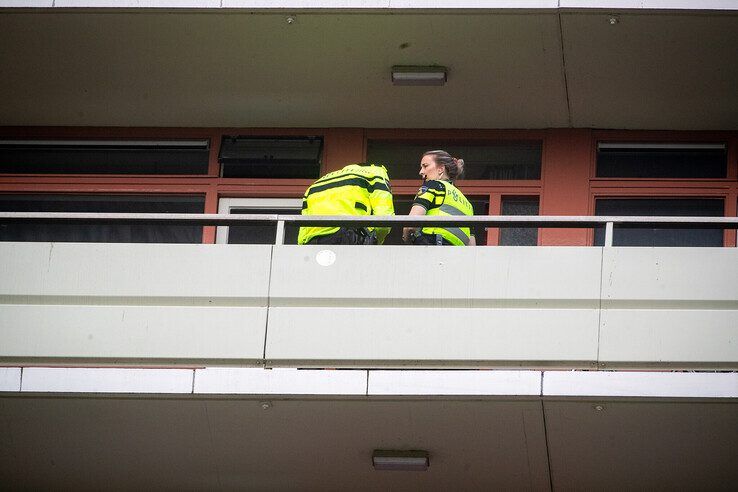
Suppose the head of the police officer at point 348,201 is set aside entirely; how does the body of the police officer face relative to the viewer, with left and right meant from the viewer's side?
facing away from the viewer and to the right of the viewer

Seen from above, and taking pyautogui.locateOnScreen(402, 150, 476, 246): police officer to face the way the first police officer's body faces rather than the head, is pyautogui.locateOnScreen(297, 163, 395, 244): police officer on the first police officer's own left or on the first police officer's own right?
on the first police officer's own left

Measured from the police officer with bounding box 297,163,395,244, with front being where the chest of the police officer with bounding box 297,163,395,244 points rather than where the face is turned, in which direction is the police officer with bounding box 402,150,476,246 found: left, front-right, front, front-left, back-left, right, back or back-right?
front-right

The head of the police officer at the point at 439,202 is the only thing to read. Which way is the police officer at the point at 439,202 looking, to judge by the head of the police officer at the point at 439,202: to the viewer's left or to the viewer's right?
to the viewer's left

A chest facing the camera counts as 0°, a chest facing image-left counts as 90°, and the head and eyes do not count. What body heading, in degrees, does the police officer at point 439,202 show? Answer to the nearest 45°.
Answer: approximately 135°

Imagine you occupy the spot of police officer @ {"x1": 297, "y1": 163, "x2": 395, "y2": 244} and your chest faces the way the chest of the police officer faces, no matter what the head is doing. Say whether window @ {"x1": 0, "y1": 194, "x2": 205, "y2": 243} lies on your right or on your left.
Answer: on your left

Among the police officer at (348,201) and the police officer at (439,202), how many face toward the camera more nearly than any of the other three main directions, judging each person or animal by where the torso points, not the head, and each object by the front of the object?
0

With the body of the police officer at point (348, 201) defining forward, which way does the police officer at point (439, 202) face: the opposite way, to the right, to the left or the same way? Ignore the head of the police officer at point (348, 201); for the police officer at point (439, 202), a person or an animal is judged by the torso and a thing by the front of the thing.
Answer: to the left
